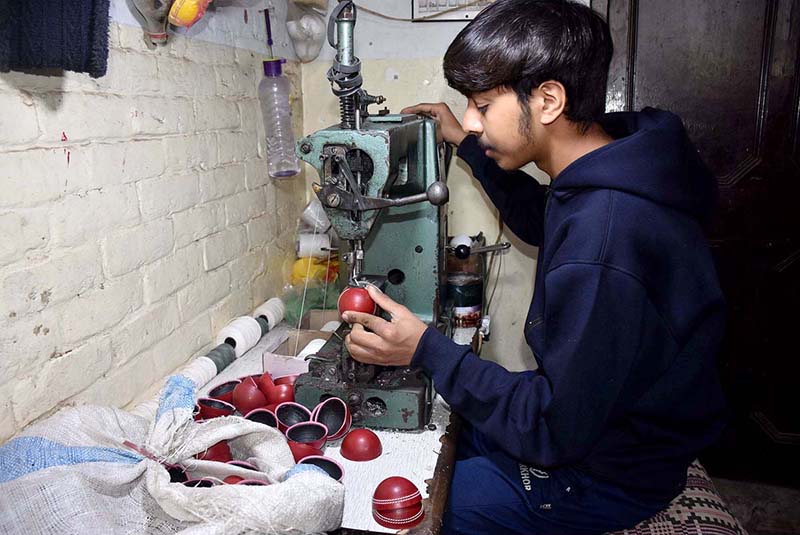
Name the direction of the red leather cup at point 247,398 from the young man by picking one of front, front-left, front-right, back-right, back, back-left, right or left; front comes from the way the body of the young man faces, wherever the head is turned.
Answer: front

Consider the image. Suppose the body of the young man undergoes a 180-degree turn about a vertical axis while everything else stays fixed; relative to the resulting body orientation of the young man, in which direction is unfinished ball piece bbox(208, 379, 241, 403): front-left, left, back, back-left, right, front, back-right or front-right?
back

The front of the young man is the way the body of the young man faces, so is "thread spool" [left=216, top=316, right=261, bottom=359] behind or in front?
in front

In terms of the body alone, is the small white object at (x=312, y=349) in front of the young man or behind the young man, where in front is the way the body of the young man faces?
in front

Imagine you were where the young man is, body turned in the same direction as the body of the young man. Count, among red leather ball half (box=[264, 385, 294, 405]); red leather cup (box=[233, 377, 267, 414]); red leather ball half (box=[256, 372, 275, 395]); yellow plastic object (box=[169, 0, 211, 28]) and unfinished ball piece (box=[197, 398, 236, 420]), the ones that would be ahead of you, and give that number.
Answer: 5

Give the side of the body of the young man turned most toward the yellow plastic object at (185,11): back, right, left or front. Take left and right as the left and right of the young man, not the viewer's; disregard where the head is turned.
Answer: front

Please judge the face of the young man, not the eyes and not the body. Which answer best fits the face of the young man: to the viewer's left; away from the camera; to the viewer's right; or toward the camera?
to the viewer's left

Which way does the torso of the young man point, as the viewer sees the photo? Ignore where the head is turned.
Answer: to the viewer's left

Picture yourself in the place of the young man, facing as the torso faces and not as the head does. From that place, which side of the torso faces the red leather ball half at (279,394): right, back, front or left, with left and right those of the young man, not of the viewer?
front
